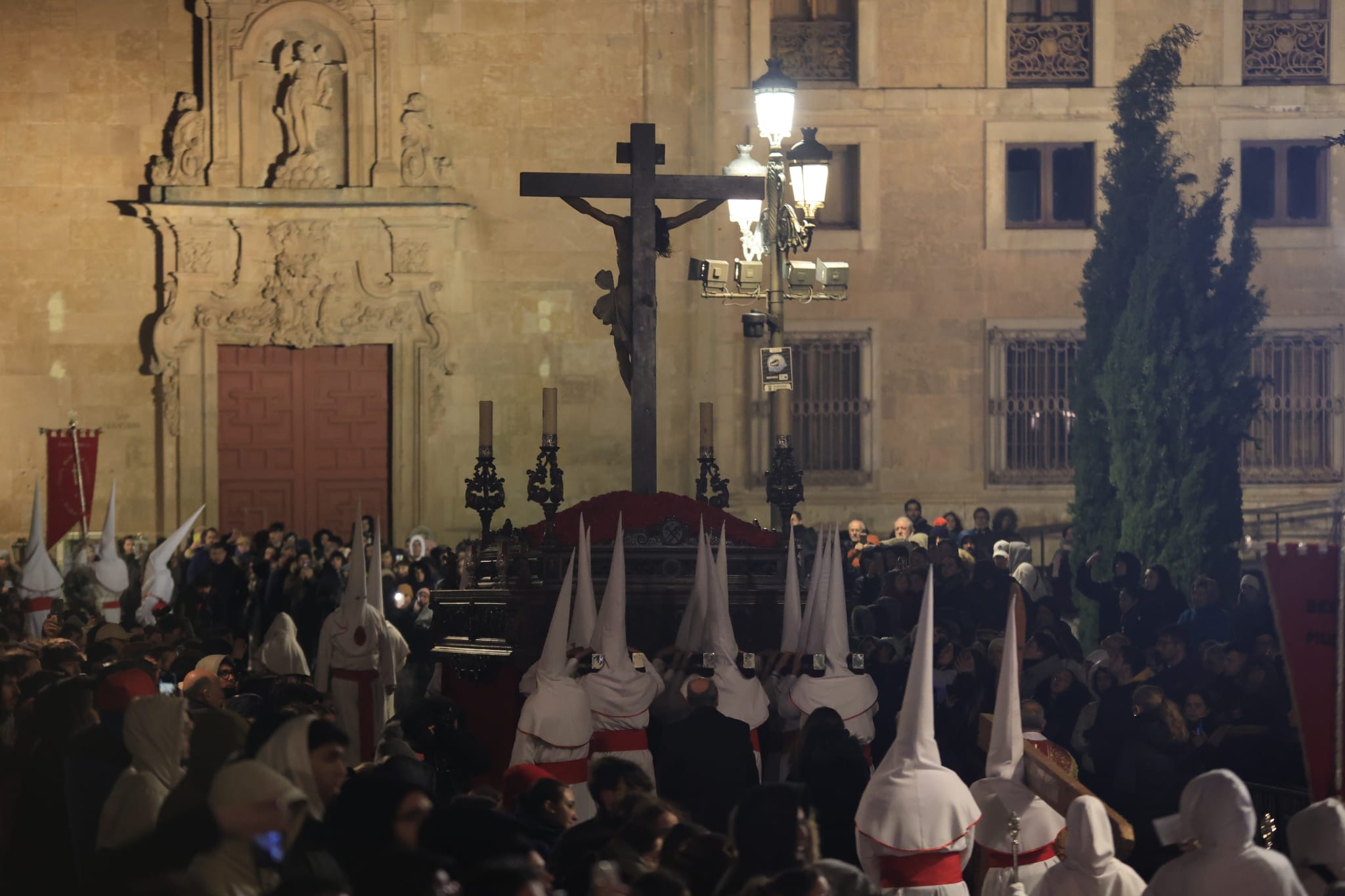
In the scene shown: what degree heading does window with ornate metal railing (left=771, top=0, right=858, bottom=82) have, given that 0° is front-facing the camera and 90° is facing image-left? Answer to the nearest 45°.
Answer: approximately 0°

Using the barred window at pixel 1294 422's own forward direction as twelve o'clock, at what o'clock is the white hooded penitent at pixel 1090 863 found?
The white hooded penitent is roughly at 12 o'clock from the barred window.

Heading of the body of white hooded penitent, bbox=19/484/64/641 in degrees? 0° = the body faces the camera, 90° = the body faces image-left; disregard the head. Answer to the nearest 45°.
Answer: approximately 180°

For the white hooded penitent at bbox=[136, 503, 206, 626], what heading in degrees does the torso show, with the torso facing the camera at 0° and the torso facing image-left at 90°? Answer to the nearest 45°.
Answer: approximately 270°

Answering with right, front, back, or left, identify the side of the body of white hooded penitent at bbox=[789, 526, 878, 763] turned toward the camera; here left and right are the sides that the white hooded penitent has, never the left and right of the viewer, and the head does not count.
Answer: back

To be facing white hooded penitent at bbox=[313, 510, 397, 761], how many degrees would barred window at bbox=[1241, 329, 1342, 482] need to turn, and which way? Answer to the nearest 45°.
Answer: approximately 45° to its right

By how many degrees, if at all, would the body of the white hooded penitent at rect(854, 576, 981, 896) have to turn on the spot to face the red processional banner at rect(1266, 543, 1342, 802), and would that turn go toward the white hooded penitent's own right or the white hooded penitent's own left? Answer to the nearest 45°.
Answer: approximately 90° to the white hooded penitent's own right

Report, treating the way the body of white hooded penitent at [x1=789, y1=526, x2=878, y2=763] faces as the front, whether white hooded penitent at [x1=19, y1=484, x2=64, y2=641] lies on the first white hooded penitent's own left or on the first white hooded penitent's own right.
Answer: on the first white hooded penitent's own left

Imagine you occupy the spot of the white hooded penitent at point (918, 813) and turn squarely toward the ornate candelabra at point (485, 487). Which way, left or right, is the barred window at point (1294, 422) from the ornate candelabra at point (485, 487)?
right
